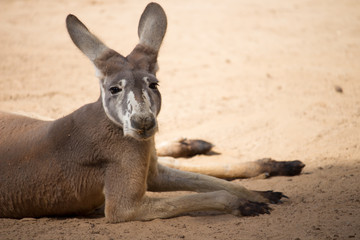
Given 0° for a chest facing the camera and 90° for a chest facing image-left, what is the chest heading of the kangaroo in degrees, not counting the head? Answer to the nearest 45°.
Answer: approximately 270°
